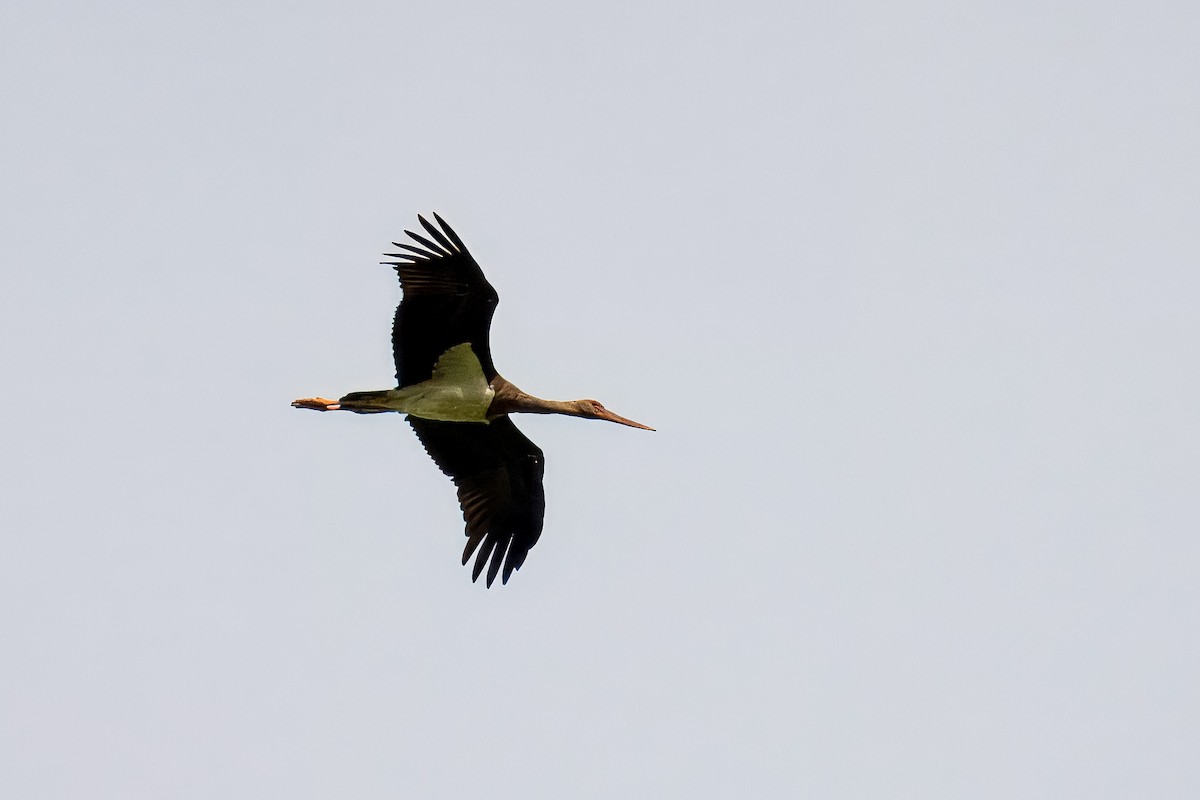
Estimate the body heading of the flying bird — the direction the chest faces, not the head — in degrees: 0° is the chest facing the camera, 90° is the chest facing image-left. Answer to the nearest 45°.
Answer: approximately 270°
